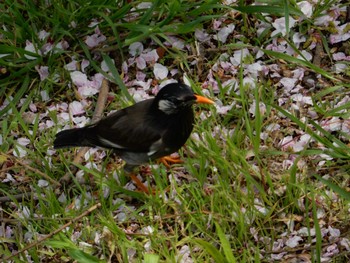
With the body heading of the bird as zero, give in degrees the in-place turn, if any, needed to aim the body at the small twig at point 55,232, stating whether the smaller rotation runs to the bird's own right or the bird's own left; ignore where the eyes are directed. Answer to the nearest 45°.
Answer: approximately 135° to the bird's own right

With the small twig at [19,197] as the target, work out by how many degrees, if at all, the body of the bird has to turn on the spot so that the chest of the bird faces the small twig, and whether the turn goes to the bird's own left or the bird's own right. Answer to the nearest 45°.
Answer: approximately 180°

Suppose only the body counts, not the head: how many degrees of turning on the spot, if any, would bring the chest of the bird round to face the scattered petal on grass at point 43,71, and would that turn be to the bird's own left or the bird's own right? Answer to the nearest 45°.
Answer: approximately 135° to the bird's own left

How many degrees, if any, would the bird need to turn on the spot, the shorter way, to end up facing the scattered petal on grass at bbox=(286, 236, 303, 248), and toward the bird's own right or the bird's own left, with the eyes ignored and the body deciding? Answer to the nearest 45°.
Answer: approximately 45° to the bird's own right

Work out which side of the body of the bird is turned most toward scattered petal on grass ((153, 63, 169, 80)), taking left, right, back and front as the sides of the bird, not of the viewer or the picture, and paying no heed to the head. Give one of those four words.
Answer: left

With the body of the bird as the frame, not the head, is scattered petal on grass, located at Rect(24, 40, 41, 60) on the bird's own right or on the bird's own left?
on the bird's own left

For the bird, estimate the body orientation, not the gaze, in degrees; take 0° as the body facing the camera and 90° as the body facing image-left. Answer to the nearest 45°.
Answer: approximately 270°

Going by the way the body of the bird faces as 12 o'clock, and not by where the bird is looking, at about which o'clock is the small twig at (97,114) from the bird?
The small twig is roughly at 8 o'clock from the bird.
